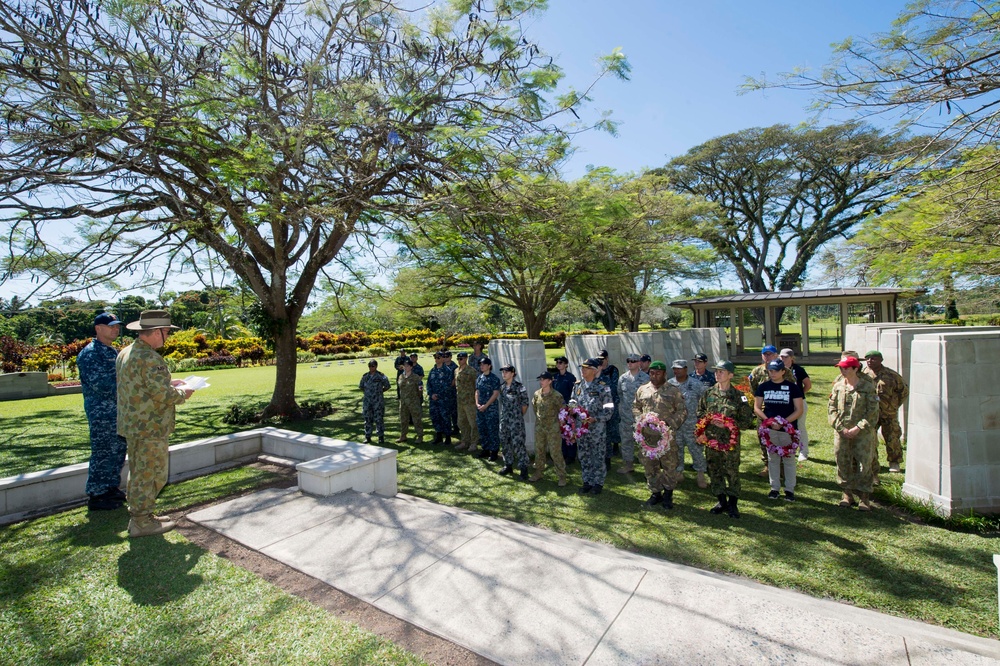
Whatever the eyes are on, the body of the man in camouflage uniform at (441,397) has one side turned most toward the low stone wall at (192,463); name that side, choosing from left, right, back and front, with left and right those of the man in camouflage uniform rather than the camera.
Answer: front

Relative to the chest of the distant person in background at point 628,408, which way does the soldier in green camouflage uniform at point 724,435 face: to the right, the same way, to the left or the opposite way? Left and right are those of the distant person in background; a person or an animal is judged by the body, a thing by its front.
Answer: the same way

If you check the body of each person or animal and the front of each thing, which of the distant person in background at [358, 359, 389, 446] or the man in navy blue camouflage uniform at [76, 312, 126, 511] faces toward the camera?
the distant person in background

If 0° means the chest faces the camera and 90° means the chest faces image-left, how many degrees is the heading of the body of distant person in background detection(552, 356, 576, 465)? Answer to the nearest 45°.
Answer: approximately 45°

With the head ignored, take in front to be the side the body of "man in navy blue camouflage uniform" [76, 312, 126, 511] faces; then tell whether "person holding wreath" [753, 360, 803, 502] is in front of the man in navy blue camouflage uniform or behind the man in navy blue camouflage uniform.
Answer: in front

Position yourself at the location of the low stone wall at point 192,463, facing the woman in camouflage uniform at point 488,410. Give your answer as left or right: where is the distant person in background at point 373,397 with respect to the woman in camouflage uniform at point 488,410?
left

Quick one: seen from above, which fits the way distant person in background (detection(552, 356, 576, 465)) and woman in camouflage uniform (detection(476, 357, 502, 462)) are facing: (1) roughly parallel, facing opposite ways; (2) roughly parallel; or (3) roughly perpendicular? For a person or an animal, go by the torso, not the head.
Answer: roughly parallel

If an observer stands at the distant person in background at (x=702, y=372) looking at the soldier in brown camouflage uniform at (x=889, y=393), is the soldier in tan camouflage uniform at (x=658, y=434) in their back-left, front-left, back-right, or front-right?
back-right

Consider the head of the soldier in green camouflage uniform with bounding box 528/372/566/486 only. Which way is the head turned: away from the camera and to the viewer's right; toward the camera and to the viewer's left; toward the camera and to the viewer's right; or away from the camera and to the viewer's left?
toward the camera and to the viewer's left

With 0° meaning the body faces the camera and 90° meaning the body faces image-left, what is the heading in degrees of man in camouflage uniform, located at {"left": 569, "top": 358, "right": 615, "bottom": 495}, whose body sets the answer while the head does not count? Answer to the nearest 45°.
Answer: approximately 45°

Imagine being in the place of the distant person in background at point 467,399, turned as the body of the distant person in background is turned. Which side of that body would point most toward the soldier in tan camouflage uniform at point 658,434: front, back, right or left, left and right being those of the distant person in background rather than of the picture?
left

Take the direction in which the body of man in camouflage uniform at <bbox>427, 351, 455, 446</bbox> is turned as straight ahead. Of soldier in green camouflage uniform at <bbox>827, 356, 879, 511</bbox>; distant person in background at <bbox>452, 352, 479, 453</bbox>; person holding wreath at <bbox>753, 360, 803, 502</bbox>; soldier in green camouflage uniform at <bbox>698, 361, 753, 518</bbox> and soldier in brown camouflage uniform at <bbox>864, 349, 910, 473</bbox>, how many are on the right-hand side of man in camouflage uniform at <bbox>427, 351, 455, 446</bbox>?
0

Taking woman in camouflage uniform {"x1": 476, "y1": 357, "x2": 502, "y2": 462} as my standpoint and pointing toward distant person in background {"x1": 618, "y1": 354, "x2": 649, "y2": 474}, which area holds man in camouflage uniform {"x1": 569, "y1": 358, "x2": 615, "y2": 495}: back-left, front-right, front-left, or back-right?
front-right

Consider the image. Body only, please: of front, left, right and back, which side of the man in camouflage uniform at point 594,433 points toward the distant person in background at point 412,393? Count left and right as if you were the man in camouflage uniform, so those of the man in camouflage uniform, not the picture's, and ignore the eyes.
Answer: right

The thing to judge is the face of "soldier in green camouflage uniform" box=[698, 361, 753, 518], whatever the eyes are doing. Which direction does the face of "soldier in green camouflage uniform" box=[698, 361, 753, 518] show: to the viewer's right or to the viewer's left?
to the viewer's left

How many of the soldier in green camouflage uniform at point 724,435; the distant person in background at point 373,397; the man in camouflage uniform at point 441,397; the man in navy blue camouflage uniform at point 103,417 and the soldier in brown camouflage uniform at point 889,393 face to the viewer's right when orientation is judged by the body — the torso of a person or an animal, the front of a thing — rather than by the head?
1

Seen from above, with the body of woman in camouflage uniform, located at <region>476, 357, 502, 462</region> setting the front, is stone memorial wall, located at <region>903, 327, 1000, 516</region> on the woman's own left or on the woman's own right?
on the woman's own left

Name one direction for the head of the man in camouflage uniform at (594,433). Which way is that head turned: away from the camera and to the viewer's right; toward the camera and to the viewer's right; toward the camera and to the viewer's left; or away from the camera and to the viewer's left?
toward the camera and to the viewer's left

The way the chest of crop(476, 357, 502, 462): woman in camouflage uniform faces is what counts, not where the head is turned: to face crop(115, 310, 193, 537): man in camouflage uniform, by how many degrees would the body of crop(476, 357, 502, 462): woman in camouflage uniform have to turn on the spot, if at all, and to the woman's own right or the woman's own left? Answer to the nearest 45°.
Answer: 0° — they already face them

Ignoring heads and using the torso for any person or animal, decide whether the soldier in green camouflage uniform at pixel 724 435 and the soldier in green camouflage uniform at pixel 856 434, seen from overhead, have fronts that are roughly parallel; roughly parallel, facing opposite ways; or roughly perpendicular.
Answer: roughly parallel

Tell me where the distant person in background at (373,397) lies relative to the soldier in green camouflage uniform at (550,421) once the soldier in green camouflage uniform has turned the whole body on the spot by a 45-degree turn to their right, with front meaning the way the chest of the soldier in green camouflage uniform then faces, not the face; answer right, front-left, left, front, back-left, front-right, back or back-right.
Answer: front-right

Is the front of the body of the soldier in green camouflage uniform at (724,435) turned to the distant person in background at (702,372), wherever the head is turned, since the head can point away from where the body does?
no

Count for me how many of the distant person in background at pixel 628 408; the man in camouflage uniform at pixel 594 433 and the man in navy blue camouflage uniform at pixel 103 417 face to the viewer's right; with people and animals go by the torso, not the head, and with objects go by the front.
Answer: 1

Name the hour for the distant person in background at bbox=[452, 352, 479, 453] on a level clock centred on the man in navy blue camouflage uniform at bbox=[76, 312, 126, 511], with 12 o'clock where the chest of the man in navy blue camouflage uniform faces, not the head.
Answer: The distant person in background is roughly at 12 o'clock from the man in navy blue camouflage uniform.
